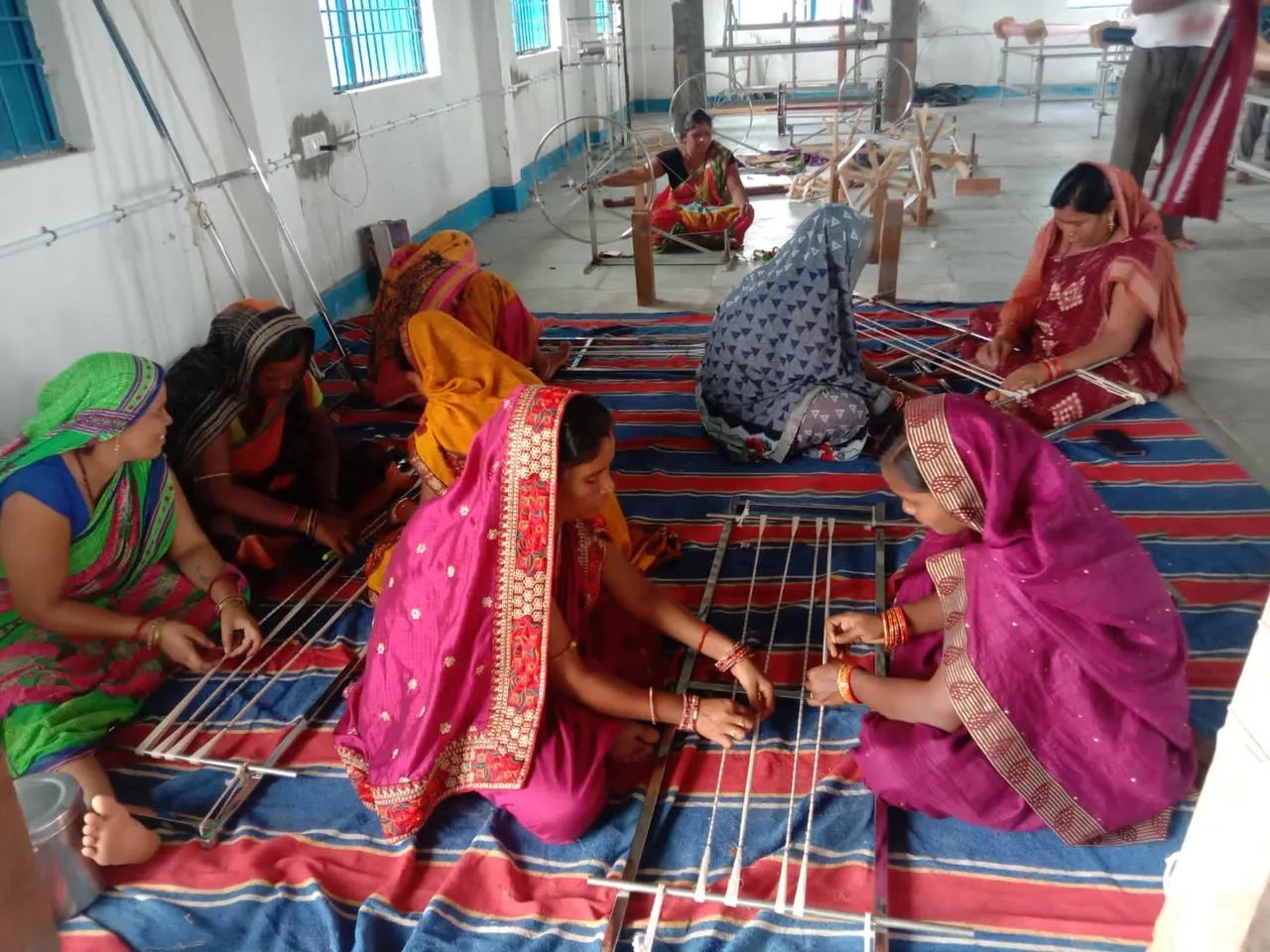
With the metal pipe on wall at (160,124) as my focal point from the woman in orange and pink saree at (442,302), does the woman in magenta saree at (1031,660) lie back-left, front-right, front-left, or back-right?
back-left

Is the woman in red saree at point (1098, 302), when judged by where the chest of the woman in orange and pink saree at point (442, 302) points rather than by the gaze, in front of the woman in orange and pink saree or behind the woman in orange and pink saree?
in front

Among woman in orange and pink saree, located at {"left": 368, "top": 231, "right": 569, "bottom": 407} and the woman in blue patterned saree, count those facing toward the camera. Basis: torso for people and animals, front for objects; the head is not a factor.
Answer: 0

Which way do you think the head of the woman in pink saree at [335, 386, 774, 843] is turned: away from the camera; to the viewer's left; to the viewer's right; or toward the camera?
to the viewer's right

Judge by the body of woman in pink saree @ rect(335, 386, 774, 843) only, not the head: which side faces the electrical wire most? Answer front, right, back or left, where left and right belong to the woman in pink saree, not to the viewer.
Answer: left

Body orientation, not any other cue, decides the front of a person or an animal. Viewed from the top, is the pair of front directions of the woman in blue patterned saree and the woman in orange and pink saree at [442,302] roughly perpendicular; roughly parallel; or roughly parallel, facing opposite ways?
roughly parallel

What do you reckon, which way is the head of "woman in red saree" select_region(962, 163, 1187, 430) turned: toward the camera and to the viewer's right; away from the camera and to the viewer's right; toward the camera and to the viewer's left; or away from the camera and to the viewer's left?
toward the camera and to the viewer's left

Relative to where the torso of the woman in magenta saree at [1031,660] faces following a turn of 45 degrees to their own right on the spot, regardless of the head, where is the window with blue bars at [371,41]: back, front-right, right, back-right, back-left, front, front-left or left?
front

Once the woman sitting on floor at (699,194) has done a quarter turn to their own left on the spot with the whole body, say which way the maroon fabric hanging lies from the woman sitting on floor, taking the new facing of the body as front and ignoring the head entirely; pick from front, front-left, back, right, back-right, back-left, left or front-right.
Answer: front-right

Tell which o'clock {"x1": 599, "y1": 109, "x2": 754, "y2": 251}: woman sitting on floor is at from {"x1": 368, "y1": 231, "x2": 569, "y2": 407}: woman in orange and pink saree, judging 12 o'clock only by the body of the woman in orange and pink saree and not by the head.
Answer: The woman sitting on floor is roughly at 10 o'clock from the woman in orange and pink saree.

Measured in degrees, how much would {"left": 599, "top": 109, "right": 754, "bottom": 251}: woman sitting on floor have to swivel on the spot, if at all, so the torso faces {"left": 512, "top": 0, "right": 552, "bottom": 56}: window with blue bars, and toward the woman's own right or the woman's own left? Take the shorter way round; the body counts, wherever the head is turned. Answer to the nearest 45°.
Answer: approximately 180°

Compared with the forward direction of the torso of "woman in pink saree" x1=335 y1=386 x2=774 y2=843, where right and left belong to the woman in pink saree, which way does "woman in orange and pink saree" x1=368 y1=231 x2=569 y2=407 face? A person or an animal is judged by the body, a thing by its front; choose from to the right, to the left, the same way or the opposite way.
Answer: the same way

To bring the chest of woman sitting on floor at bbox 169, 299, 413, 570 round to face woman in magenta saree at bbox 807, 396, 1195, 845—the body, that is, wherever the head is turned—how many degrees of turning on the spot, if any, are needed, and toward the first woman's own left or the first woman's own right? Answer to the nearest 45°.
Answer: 0° — they already face them

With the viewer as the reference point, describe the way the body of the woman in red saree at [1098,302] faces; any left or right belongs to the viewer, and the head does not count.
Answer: facing the viewer and to the left of the viewer

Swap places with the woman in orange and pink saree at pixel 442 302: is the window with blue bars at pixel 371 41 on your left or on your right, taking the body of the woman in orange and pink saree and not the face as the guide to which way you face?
on your left

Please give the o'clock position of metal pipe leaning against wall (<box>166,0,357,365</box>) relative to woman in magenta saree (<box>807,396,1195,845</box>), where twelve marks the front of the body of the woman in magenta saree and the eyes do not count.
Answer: The metal pipe leaning against wall is roughly at 1 o'clock from the woman in magenta saree.

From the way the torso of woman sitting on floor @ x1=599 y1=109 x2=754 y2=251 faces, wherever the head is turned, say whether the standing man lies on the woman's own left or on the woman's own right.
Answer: on the woman's own left

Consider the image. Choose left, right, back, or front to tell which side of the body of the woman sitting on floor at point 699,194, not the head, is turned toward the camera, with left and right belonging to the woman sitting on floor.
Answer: front

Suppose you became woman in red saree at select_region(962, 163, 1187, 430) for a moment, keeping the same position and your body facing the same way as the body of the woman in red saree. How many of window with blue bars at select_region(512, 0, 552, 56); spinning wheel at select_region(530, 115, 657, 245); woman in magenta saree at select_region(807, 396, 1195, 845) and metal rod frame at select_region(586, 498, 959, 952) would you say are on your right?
2

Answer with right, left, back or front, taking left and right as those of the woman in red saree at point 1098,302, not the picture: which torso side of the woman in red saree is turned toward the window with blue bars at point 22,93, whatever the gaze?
front

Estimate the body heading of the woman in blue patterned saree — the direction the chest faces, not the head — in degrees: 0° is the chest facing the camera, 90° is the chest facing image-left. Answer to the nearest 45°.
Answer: approximately 270°

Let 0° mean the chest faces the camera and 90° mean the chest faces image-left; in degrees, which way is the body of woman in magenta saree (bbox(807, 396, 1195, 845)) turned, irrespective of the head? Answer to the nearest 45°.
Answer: approximately 90°
